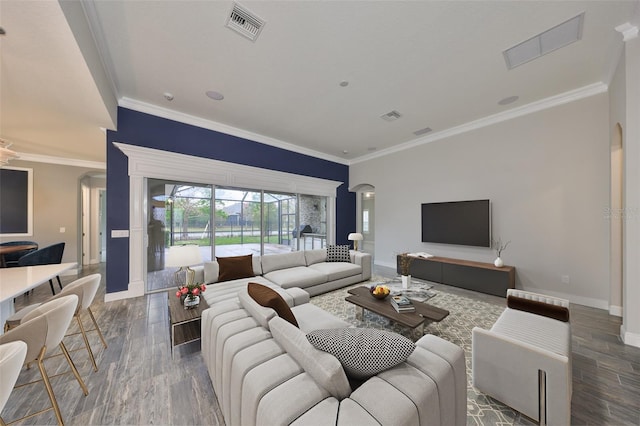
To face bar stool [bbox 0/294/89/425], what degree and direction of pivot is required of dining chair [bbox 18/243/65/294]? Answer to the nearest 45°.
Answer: approximately 135° to its left

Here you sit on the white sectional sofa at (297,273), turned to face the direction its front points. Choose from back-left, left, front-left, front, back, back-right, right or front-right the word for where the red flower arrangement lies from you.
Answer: right

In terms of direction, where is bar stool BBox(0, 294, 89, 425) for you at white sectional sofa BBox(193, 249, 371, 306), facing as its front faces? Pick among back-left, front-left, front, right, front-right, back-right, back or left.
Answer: right

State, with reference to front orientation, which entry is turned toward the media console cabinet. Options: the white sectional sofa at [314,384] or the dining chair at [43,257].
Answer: the white sectional sofa

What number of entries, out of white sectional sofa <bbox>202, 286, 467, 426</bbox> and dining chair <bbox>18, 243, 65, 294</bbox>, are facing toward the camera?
0

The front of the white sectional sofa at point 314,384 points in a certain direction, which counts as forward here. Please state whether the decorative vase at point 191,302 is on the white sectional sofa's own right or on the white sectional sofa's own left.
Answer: on the white sectional sofa's own left

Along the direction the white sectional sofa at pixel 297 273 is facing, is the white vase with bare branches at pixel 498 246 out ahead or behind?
ahead

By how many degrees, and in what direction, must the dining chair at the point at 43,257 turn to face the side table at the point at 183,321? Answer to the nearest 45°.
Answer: approximately 135° to its left

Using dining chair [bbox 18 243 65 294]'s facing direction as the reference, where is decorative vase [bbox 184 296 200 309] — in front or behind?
behind

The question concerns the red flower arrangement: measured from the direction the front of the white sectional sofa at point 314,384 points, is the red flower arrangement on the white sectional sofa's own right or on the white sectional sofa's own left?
on the white sectional sofa's own left

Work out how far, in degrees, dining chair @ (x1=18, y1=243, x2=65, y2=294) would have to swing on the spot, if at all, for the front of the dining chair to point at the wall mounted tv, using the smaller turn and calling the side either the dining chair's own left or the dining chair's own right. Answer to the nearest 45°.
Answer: approximately 180°

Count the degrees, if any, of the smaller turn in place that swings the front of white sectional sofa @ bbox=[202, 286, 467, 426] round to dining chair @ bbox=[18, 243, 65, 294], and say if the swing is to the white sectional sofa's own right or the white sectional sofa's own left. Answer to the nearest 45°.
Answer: approximately 90° to the white sectional sofa's own left

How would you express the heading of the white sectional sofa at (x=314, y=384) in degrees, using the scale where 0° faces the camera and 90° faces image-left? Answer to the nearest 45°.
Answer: approximately 225°

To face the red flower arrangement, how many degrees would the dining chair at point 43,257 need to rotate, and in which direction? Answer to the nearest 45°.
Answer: approximately 135° to its left

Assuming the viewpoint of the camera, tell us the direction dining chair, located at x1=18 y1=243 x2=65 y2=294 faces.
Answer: facing away from the viewer and to the left of the viewer

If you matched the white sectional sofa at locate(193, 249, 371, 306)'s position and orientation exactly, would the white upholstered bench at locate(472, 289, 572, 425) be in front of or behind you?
in front
